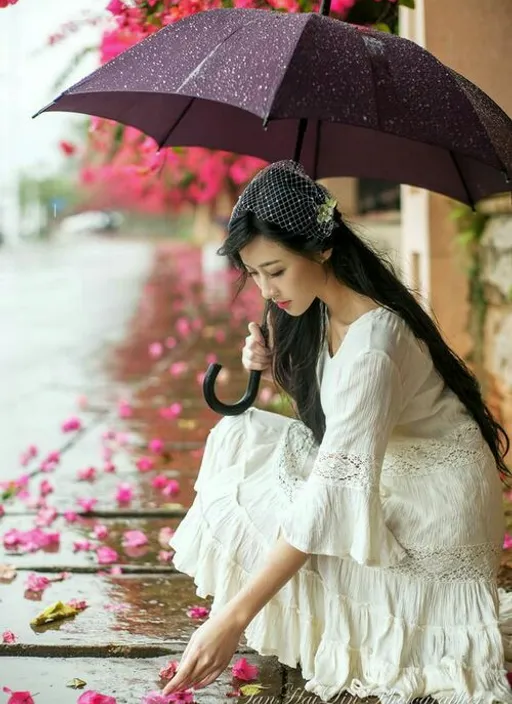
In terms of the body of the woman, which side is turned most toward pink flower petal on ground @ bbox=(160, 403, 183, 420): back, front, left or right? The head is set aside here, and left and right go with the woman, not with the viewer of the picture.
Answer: right

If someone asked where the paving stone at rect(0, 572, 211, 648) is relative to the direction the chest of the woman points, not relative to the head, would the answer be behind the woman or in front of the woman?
in front

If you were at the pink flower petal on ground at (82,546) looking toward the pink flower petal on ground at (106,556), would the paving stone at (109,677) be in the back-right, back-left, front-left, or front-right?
front-right

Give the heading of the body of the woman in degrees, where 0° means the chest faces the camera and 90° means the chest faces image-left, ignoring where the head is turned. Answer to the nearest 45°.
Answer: approximately 90°

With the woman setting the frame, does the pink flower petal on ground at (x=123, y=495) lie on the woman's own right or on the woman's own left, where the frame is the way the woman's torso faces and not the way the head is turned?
on the woman's own right

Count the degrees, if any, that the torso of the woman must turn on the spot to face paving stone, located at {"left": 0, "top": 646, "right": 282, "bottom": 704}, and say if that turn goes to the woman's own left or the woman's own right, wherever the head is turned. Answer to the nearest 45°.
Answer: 0° — they already face it

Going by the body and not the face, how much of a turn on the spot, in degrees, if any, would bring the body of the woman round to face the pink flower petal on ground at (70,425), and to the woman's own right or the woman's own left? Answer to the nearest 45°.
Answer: approximately 45° to the woman's own right

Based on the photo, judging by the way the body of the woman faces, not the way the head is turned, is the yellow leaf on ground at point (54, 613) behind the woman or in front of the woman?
in front

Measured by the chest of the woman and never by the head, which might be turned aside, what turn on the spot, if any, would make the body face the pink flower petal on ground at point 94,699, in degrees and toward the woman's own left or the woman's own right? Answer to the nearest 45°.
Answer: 0° — they already face it

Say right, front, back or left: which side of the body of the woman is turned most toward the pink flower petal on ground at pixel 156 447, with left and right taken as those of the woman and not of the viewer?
right

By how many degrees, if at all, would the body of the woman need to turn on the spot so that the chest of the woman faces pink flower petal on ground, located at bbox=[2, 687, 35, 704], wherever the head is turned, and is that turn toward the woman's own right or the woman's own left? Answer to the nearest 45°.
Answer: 0° — they already face it

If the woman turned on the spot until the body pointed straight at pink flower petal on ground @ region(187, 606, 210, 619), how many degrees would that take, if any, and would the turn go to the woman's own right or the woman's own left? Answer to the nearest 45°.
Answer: approximately 45° to the woman's own right

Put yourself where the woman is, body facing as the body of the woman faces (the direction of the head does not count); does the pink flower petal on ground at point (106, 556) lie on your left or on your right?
on your right

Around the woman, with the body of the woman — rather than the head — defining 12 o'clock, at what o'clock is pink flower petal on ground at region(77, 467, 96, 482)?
The pink flower petal on ground is roughly at 2 o'clock from the woman.

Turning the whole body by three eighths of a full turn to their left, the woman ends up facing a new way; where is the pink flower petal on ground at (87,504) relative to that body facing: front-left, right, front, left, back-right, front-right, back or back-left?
back

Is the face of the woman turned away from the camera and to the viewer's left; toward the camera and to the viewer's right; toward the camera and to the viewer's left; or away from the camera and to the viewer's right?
toward the camera and to the viewer's left
